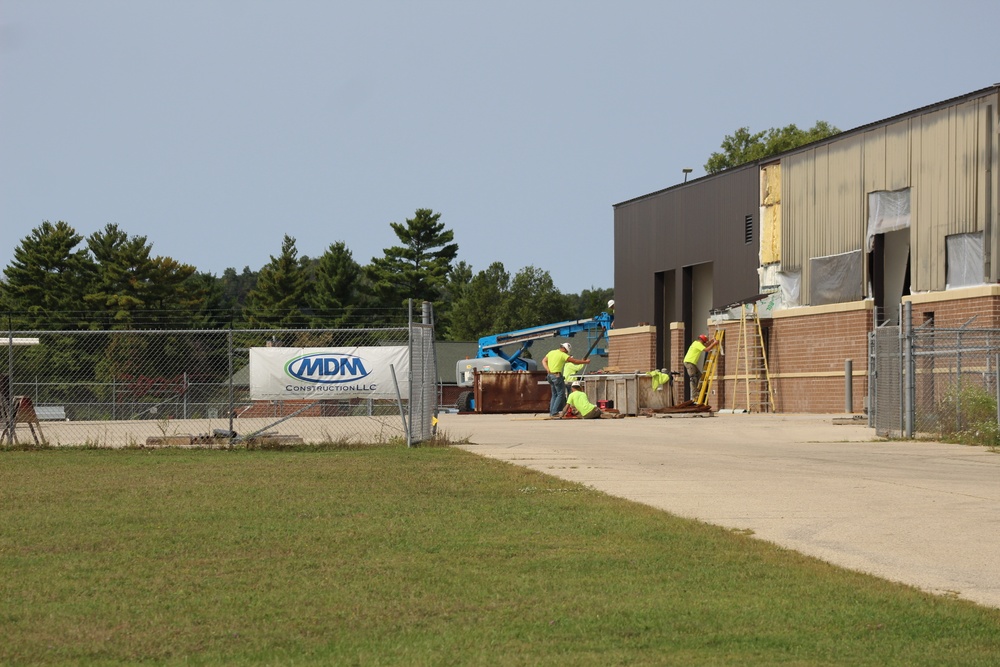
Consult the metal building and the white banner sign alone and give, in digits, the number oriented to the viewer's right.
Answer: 0

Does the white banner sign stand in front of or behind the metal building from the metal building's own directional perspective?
in front

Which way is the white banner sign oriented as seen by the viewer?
toward the camera

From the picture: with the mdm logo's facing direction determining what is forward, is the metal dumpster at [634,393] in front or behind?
behind

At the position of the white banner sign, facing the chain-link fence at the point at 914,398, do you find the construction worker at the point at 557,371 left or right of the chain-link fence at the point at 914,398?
left

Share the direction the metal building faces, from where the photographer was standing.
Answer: facing the viewer and to the left of the viewer

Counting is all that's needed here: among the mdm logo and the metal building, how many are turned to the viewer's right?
0

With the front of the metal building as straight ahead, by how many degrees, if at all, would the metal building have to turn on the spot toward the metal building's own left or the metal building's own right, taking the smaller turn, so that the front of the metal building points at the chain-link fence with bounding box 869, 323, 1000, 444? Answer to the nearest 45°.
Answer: approximately 45° to the metal building's own left

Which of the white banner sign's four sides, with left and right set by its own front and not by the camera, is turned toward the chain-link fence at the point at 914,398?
left

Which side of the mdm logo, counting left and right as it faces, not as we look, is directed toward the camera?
front

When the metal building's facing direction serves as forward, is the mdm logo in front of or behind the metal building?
in front
